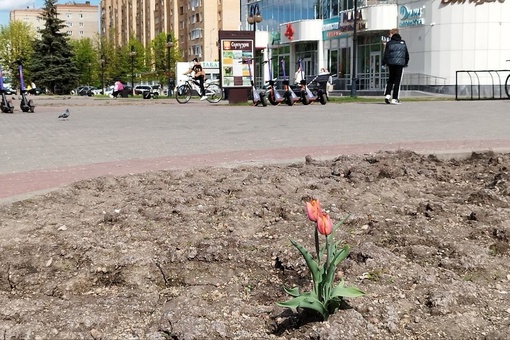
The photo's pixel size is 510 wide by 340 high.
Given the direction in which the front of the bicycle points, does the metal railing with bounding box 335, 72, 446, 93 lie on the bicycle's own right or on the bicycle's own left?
on the bicycle's own right

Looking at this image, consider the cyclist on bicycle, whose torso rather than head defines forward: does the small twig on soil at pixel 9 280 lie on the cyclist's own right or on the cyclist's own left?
on the cyclist's own left

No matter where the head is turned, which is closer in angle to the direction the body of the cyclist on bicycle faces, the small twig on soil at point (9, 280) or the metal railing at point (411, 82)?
the small twig on soil

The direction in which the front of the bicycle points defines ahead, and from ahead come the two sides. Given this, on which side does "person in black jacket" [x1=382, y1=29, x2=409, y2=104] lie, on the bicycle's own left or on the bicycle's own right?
on the bicycle's own left

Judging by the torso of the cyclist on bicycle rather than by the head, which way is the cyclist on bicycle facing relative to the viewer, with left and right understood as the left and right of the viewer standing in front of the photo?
facing to the left of the viewer

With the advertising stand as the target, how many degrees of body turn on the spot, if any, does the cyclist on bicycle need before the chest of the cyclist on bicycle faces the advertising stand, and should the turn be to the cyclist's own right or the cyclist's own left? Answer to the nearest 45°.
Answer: approximately 135° to the cyclist's own left

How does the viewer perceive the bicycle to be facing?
facing to the left of the viewer
